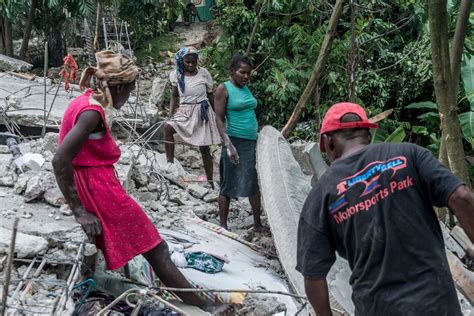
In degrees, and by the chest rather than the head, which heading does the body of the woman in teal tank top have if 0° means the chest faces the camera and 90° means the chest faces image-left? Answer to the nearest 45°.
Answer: approximately 315°

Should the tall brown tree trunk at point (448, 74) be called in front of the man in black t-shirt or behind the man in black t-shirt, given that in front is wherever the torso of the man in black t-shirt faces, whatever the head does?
in front

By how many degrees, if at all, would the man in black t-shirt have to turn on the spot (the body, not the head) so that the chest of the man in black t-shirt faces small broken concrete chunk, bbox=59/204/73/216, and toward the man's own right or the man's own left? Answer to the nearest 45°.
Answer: approximately 45° to the man's own left

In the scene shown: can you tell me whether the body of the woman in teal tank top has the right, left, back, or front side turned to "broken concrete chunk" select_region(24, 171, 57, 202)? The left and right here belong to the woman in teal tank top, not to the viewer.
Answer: right

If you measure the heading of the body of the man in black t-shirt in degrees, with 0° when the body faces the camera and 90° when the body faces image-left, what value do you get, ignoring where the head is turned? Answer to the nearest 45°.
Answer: approximately 180°

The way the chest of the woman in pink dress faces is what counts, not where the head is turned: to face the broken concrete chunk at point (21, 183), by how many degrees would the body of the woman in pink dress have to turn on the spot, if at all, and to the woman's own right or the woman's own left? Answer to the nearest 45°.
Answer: approximately 135° to the woman's own left

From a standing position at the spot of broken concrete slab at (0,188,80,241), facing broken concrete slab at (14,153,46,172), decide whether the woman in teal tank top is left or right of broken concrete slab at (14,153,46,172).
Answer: right
